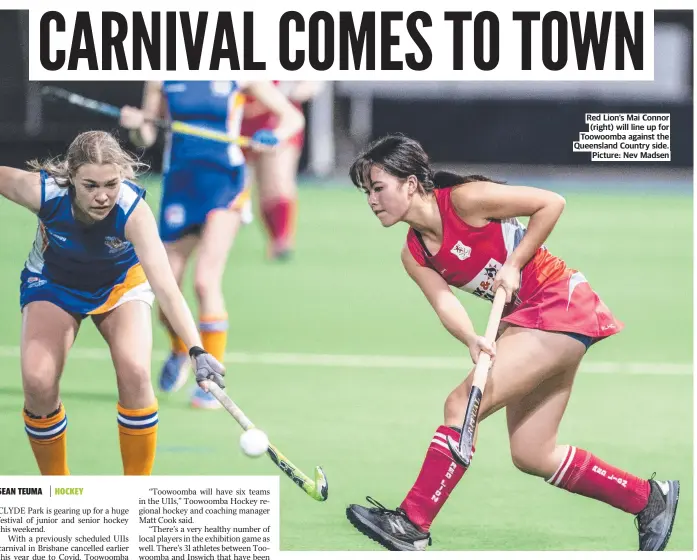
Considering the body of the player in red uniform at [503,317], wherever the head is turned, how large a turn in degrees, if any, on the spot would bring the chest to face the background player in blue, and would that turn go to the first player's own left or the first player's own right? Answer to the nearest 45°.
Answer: approximately 90° to the first player's own right

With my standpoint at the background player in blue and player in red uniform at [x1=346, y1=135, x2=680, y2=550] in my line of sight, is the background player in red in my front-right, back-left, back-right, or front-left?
back-left

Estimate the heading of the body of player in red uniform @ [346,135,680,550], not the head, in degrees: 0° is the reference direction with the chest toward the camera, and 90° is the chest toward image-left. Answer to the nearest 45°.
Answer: approximately 45°

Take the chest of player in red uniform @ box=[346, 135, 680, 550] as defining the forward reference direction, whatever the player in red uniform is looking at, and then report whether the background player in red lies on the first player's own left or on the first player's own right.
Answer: on the first player's own right
